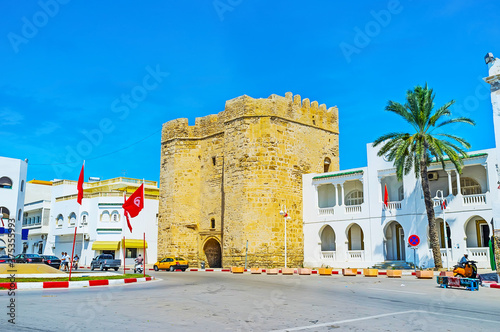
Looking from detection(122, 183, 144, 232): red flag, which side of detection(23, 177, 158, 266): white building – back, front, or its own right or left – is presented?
front

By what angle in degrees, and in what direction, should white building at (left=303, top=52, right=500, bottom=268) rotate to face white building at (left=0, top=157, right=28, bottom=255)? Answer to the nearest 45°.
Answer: approximately 45° to its right

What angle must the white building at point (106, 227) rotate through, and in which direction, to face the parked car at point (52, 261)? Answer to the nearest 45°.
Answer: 0° — it already faces it

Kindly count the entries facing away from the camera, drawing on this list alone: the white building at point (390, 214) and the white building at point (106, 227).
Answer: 0

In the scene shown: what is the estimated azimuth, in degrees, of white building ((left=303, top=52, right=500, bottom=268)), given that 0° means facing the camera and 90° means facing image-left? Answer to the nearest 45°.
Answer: approximately 45°

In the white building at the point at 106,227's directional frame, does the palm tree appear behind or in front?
in front

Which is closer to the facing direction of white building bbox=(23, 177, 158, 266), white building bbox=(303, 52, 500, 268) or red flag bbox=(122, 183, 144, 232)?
the red flag

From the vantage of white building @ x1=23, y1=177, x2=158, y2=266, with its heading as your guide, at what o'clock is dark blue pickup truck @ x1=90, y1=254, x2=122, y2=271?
The dark blue pickup truck is roughly at 12 o'clock from the white building.

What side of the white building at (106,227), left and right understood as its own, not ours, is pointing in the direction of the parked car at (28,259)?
right

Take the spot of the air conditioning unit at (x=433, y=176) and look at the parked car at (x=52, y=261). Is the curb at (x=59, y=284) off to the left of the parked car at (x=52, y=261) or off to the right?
left

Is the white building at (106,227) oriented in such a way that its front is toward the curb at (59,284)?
yes

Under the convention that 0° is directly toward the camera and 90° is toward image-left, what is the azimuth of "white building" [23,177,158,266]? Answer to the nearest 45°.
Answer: approximately 0°
